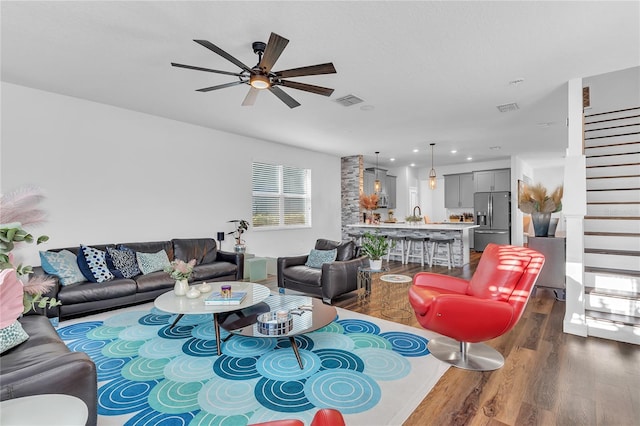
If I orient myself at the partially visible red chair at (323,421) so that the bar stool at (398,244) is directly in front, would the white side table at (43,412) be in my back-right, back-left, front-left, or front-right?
back-left

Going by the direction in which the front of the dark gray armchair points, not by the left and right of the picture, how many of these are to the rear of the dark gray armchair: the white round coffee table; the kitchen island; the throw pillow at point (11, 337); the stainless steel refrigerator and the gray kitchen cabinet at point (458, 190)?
3

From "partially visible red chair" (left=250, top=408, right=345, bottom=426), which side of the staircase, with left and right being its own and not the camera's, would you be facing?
front

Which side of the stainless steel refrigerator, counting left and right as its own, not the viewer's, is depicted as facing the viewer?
front

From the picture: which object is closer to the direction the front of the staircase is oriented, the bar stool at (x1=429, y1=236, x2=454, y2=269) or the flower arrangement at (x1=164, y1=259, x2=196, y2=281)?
the flower arrangement

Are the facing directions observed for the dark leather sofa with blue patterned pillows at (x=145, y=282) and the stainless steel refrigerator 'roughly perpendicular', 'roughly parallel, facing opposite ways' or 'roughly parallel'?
roughly perpendicular

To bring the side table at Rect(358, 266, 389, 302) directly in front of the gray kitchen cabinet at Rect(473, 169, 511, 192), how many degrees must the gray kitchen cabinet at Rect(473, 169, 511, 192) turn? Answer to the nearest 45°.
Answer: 0° — it already faces it

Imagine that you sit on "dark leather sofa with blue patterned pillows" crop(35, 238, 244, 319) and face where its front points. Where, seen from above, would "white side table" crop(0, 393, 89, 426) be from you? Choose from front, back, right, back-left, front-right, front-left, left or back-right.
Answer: front-right

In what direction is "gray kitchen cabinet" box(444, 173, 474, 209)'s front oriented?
toward the camera

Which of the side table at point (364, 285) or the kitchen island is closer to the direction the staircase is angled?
the side table

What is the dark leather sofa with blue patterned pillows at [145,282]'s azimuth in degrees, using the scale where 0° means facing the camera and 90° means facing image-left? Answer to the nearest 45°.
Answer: approximately 315°

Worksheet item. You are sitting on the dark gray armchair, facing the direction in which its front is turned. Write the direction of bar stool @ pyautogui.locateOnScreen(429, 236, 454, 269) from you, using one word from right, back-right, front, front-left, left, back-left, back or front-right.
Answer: back

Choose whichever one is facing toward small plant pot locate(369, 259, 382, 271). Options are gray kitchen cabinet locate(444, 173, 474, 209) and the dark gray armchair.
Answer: the gray kitchen cabinet

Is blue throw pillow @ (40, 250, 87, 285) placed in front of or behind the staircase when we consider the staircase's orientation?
in front
